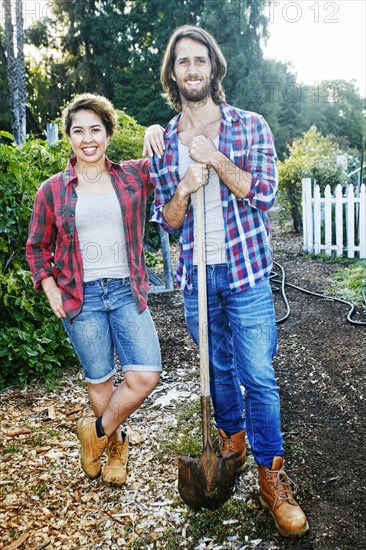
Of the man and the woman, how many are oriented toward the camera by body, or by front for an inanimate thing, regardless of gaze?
2

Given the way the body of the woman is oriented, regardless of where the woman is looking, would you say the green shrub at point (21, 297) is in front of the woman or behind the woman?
behind

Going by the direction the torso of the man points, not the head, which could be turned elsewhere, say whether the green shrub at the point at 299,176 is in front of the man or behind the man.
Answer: behind

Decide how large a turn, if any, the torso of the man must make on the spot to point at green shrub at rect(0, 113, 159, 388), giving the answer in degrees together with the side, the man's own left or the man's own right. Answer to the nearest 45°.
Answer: approximately 135° to the man's own right

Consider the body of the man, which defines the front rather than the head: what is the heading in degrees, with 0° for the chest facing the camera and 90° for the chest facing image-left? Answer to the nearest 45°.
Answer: approximately 0°
